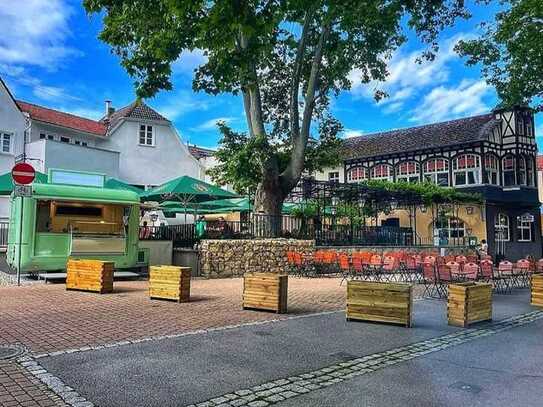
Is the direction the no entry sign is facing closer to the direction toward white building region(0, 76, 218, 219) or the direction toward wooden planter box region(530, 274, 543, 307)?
the wooden planter box

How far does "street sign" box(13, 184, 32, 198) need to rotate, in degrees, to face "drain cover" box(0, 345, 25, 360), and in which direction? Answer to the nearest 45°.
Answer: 0° — it already faces it

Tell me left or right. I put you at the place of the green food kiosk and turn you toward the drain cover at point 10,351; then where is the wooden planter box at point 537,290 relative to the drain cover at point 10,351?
left

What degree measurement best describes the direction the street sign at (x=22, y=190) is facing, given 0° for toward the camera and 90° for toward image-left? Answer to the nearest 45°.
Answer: approximately 0°

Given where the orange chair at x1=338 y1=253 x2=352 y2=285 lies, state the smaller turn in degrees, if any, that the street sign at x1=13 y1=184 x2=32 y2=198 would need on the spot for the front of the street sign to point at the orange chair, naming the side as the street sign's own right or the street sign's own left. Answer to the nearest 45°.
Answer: approximately 90° to the street sign's own left

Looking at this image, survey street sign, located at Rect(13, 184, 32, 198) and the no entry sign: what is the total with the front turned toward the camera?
2

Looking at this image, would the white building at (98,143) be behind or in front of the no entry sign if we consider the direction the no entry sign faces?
behind

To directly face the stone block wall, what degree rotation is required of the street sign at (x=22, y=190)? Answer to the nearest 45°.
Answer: approximately 90° to its left

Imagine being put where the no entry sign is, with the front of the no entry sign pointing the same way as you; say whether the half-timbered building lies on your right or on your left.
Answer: on your left

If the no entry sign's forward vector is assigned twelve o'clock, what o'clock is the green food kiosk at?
The green food kiosk is roughly at 7 o'clock from the no entry sign.

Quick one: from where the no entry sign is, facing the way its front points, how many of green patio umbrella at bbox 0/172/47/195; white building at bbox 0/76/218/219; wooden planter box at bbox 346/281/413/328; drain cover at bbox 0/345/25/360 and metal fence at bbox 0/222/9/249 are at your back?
3
